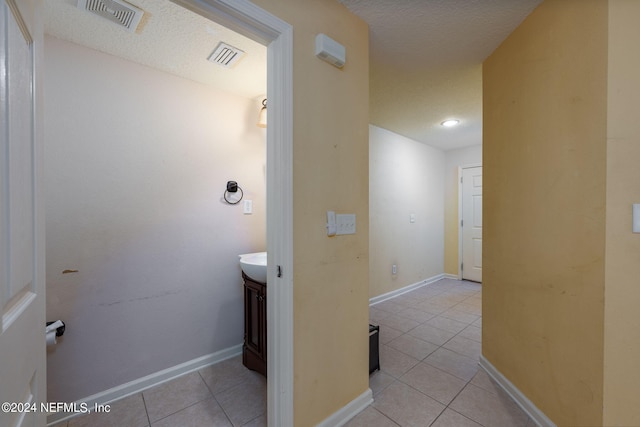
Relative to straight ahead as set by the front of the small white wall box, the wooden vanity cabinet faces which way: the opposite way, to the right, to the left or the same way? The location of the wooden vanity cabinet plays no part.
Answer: to the right

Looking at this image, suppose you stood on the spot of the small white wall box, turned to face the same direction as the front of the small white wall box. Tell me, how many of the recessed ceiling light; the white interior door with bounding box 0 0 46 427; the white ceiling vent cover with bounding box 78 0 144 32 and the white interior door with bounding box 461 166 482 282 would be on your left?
2

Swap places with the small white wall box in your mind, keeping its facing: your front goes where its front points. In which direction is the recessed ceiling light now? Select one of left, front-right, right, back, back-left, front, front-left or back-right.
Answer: left

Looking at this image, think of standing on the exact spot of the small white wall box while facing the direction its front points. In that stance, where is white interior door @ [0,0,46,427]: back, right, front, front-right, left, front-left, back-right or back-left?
right

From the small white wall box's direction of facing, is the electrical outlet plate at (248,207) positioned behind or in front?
behind

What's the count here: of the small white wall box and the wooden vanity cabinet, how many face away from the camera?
0

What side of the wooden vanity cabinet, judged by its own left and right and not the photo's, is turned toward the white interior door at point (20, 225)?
front

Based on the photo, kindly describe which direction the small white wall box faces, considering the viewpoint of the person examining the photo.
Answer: facing the viewer and to the right of the viewer

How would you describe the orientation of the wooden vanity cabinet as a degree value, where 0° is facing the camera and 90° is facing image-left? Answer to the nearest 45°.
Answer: approximately 45°

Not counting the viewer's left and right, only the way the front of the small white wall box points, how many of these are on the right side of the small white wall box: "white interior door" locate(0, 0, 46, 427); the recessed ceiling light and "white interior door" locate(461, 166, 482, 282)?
1
